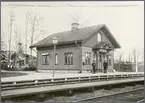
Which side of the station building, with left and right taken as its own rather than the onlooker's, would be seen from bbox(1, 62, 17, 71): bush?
right

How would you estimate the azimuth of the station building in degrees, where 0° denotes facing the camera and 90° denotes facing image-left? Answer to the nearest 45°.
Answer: approximately 315°

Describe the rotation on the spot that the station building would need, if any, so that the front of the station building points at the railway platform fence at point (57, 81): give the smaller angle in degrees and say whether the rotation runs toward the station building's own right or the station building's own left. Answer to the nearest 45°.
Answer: approximately 45° to the station building's own right
